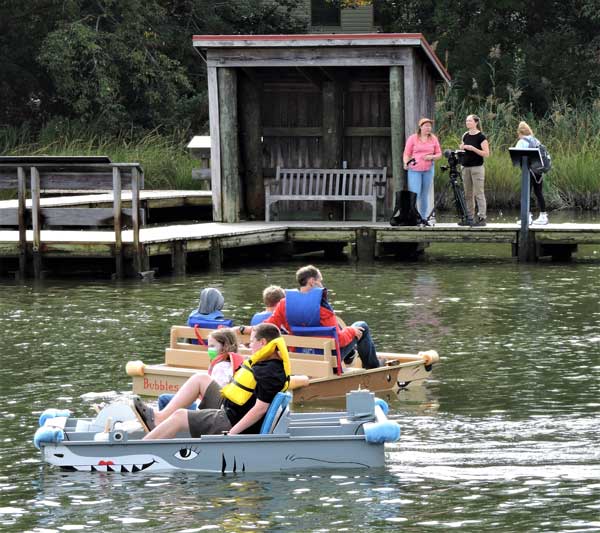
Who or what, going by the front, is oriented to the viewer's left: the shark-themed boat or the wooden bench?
the shark-themed boat

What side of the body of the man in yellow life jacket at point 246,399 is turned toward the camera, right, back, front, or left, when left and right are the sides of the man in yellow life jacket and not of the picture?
left

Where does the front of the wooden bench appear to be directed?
toward the camera

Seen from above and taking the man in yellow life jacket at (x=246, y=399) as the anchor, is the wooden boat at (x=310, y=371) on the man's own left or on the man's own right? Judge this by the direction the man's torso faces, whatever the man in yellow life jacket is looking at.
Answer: on the man's own right

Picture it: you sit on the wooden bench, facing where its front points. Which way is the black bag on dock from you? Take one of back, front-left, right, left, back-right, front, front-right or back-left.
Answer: front-left

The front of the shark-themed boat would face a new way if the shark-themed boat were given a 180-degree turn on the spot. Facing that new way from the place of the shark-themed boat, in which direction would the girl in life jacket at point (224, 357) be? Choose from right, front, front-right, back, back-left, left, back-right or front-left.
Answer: left

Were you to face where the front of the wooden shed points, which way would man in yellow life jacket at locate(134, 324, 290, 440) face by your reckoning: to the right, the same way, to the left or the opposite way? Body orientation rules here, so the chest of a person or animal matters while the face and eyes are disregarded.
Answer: to the right

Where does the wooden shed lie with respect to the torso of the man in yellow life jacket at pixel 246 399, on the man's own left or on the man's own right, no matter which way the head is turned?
on the man's own right

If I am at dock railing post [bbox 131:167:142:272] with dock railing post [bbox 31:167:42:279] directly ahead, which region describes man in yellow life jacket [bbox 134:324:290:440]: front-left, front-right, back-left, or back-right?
back-left

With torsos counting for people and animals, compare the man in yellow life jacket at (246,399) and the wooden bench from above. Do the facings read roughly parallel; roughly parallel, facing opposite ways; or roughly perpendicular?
roughly perpendicular

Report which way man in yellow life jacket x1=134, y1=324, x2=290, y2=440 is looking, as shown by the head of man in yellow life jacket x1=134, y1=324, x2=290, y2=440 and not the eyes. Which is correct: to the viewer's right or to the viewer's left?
to the viewer's left

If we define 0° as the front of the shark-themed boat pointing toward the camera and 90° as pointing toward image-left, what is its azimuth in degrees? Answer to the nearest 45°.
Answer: approximately 90°

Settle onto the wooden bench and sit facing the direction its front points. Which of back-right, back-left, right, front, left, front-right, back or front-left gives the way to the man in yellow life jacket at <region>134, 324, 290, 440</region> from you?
front

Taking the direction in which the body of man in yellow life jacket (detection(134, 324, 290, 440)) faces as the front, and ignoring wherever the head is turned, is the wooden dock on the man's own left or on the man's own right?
on the man's own right

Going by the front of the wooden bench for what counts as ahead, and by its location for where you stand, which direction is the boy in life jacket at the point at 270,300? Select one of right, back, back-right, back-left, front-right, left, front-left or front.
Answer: front
